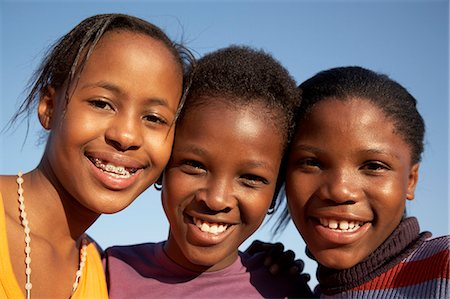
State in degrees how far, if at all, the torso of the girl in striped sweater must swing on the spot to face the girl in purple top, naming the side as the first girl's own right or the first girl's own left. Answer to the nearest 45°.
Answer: approximately 45° to the first girl's own right

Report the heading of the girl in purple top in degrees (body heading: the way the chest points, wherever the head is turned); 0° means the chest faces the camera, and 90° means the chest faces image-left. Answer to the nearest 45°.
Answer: approximately 0°

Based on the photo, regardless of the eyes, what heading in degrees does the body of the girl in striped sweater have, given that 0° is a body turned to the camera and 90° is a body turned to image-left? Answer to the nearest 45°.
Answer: approximately 45°

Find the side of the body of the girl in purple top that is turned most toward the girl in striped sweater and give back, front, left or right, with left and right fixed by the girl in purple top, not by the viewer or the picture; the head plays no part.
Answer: left
